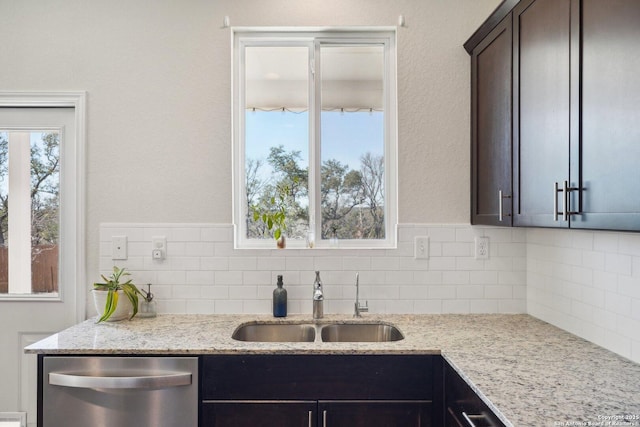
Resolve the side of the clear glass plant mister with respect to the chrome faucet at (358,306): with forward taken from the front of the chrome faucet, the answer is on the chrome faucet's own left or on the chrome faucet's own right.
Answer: on the chrome faucet's own right

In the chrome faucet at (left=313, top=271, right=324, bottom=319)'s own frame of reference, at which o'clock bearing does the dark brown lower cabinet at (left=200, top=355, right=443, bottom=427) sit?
The dark brown lower cabinet is roughly at 12 o'clock from the chrome faucet.

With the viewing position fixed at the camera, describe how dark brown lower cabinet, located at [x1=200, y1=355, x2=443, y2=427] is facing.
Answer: facing the viewer

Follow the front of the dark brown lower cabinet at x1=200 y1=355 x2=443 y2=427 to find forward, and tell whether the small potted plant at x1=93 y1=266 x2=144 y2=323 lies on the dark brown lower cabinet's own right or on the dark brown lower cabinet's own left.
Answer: on the dark brown lower cabinet's own right

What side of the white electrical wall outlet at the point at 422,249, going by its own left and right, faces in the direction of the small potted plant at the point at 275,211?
right

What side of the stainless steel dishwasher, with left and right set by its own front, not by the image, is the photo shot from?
front

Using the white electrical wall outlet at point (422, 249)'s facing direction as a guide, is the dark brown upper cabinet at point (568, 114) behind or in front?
in front

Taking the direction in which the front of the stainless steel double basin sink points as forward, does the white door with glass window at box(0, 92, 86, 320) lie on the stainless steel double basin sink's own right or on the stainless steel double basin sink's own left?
on the stainless steel double basin sink's own right

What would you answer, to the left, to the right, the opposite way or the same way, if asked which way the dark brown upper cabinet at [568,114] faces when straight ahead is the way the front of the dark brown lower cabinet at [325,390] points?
to the right
